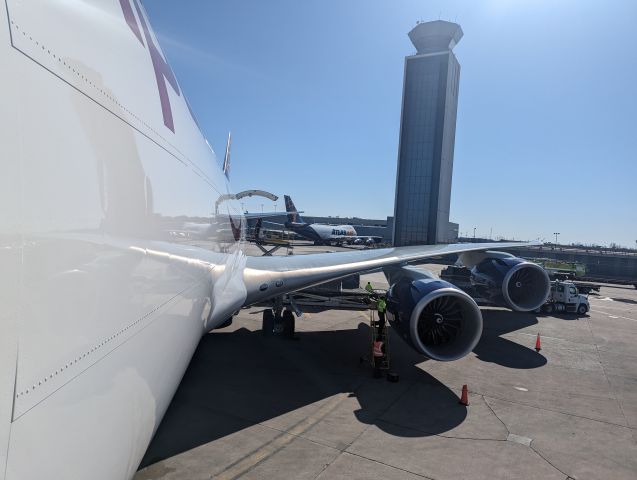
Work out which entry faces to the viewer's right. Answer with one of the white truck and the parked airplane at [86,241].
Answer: the white truck

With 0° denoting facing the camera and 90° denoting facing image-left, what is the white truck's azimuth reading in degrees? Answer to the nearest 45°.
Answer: approximately 270°

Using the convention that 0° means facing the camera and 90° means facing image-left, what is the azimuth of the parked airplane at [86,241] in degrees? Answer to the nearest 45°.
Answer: approximately 0°

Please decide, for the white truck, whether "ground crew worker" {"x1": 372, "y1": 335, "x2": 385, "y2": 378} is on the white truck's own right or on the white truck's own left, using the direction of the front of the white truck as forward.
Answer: on the white truck's own right

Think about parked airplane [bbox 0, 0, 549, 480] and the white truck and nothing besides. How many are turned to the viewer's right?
1

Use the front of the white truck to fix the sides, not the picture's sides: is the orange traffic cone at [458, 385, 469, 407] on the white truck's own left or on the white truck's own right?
on the white truck's own right

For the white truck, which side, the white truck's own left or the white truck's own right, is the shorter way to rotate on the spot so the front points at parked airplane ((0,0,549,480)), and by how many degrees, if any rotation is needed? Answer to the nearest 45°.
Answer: approximately 90° to the white truck's own right
